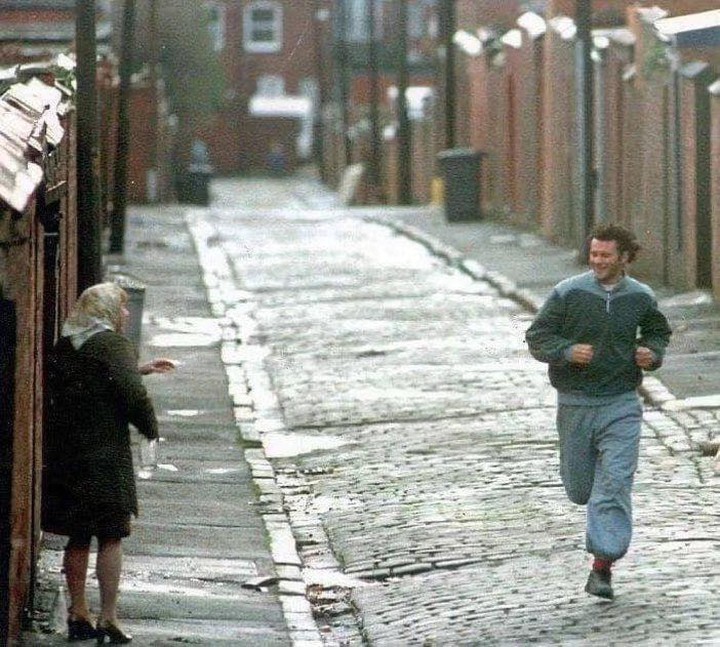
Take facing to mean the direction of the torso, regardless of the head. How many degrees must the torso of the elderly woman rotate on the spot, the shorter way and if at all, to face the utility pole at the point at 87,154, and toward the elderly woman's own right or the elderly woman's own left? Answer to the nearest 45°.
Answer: approximately 45° to the elderly woman's own left

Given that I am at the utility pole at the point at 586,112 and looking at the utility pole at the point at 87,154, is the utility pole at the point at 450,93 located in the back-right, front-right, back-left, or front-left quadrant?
back-right

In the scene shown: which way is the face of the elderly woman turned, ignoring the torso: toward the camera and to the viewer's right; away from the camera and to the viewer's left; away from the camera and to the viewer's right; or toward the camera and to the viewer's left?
away from the camera and to the viewer's right

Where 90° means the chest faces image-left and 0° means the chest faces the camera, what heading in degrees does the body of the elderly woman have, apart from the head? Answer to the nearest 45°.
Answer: approximately 225°

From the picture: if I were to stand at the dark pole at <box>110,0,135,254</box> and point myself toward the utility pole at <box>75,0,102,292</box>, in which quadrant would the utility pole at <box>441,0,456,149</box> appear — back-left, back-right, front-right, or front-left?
back-left

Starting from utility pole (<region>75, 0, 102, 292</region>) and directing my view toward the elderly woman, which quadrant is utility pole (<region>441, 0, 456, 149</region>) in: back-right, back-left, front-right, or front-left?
back-left

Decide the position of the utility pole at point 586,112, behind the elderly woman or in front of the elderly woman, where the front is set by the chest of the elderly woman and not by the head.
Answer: in front

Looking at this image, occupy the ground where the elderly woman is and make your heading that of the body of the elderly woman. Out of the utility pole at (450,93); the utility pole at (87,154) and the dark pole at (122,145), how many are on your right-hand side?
0
